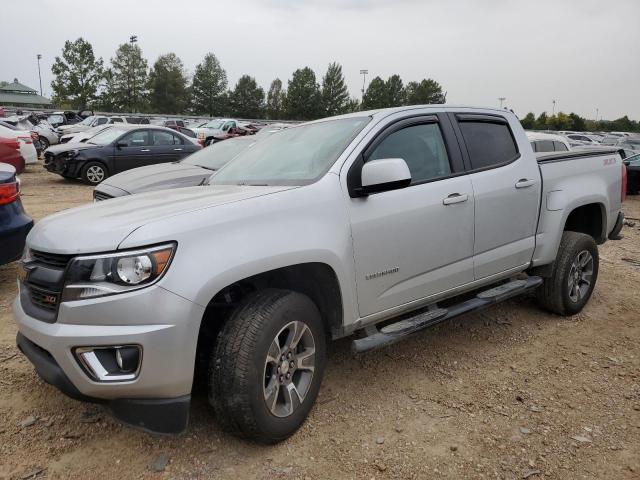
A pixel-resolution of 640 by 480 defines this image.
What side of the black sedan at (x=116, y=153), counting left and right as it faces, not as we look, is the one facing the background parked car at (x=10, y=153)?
front

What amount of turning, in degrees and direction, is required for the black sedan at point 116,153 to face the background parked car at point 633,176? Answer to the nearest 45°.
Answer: approximately 135° to its left

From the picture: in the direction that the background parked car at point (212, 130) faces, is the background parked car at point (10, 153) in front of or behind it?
in front

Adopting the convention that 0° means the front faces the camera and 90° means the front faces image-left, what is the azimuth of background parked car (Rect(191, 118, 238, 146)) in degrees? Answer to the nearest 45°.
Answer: approximately 45°

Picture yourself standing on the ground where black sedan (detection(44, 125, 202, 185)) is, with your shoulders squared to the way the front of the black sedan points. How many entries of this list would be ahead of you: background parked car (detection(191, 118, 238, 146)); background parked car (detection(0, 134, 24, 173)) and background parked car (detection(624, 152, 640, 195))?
1

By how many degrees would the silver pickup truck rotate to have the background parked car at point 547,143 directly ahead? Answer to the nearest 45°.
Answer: approximately 180°

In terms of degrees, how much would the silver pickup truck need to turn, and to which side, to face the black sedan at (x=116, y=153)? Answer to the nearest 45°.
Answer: approximately 90° to its right

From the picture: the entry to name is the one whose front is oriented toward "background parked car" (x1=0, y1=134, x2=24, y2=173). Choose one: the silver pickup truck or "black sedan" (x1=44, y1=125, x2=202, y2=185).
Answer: the black sedan

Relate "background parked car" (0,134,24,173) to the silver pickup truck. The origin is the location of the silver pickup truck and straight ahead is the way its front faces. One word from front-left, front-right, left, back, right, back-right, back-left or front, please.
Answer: right

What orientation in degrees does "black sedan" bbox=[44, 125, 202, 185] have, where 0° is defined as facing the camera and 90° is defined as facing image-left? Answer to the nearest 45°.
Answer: approximately 45°

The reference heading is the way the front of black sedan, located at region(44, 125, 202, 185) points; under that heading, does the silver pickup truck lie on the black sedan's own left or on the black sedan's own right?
on the black sedan's own left
